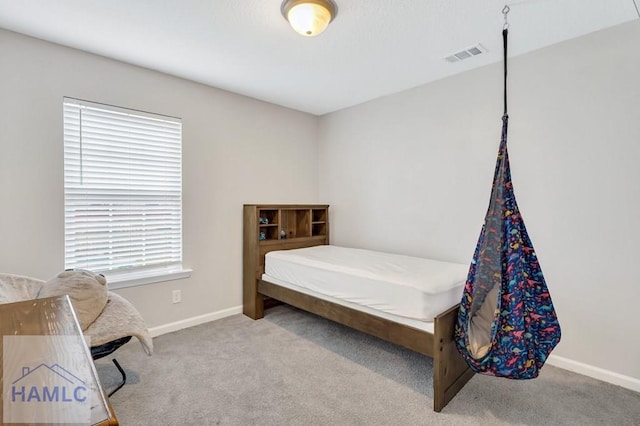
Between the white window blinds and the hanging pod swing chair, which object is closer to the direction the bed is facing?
the hanging pod swing chair

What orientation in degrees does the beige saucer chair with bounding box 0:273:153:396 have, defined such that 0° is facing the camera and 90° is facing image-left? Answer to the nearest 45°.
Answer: approximately 315°

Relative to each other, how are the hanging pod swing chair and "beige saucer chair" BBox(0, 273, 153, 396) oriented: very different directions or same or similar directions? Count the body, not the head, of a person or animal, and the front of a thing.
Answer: very different directions

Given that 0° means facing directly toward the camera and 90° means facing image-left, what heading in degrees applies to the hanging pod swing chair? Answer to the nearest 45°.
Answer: approximately 45°

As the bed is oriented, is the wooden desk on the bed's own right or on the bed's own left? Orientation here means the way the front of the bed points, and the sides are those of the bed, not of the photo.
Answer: on the bed's own right

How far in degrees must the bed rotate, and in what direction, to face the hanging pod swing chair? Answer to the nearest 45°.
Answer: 0° — it already faces it

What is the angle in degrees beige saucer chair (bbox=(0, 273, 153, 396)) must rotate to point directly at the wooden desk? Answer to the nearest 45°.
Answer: approximately 45° to its right

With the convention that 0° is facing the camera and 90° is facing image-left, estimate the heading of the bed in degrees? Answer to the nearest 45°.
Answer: approximately 315°
